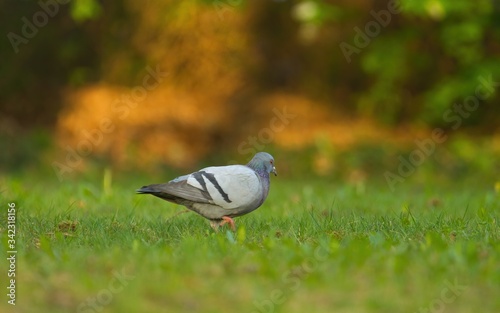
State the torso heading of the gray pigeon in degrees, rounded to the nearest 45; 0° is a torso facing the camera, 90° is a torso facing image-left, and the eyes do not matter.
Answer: approximately 270°
